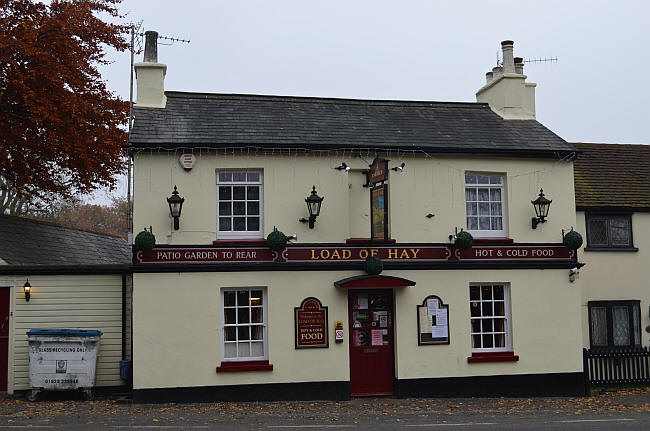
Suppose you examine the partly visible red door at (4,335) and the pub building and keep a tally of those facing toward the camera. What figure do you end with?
2

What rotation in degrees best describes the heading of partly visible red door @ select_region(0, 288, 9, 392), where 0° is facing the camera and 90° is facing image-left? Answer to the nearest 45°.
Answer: approximately 0°

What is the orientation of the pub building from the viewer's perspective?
toward the camera

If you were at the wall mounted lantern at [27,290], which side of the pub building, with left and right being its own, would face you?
right

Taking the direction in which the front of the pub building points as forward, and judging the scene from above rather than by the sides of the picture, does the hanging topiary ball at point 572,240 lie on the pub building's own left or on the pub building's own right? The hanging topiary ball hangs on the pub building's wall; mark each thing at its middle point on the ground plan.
on the pub building's own left
